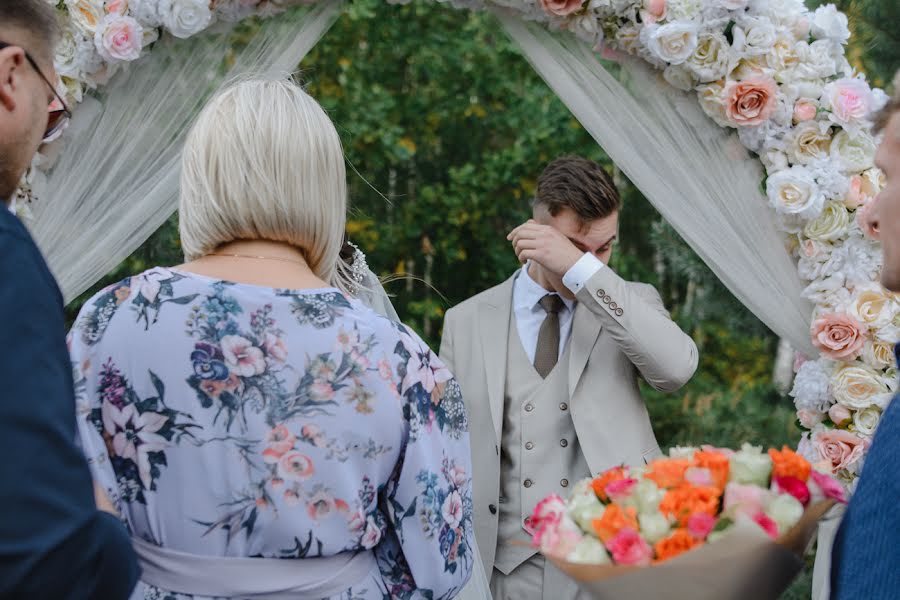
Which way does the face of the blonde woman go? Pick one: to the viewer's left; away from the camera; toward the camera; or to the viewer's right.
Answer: away from the camera

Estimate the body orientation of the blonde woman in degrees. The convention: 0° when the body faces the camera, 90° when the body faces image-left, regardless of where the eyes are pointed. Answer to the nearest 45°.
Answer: approximately 180°

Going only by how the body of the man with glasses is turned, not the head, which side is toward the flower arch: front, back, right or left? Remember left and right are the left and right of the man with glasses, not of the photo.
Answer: front

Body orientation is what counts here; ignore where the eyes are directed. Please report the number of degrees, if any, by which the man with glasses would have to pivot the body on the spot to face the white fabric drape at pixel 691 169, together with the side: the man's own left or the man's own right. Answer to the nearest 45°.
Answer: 0° — they already face it

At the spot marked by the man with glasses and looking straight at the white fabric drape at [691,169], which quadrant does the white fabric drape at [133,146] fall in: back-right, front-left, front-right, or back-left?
front-left

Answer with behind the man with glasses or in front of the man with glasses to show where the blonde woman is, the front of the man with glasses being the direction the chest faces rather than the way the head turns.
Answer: in front

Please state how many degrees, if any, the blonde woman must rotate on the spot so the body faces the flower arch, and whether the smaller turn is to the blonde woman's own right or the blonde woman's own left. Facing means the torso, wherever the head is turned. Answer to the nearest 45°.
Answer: approximately 45° to the blonde woman's own right

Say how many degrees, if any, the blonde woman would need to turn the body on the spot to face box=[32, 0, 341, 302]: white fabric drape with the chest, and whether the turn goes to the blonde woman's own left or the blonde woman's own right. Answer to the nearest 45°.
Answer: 0° — they already face it

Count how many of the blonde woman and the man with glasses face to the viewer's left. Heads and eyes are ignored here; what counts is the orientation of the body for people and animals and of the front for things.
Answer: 0

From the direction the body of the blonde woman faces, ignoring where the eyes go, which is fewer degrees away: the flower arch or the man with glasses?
the flower arch

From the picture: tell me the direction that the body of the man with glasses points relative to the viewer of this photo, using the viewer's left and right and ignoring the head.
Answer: facing away from the viewer and to the right of the viewer

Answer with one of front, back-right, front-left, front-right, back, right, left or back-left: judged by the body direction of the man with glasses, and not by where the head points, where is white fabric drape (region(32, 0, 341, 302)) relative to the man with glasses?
front-left
